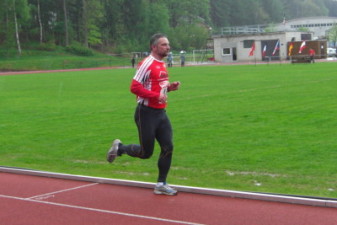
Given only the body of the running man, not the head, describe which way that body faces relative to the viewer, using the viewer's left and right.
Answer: facing the viewer and to the right of the viewer
